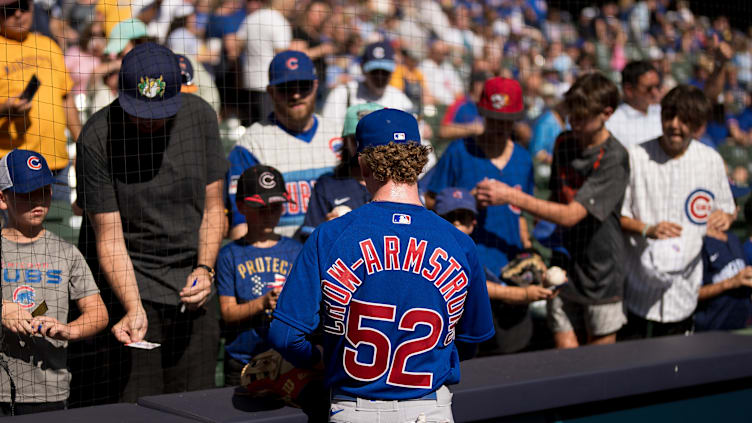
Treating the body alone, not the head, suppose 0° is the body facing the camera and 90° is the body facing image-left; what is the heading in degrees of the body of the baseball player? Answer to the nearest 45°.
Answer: approximately 180°

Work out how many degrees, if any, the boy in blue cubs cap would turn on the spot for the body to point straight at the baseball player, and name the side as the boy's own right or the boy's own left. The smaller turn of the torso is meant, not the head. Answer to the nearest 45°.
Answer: approximately 45° to the boy's own left

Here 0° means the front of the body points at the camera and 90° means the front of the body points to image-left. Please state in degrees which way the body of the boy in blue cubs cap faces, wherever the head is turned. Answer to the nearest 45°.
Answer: approximately 0°

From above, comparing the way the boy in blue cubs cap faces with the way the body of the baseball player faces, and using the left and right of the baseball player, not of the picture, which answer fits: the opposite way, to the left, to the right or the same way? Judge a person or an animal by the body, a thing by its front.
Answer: the opposite way

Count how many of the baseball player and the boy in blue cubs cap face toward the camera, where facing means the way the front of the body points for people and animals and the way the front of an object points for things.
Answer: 1

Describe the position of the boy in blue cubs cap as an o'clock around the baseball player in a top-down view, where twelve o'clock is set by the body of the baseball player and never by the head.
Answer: The boy in blue cubs cap is roughly at 10 o'clock from the baseball player.
